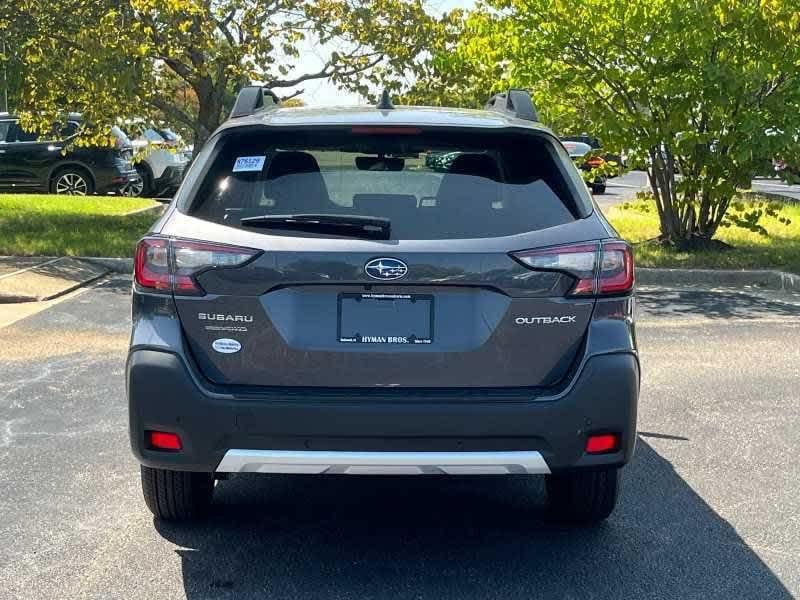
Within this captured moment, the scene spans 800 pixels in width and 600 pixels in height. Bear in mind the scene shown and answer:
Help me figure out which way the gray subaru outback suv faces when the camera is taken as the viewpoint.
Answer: facing away from the viewer

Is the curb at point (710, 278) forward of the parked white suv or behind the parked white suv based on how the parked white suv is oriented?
forward

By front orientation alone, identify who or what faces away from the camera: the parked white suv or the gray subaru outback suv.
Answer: the gray subaru outback suv

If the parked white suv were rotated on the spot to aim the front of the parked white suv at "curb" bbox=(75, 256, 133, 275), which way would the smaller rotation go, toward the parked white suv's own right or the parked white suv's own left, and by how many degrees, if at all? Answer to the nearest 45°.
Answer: approximately 45° to the parked white suv's own right

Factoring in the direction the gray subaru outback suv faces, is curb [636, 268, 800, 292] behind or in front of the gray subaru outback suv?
in front

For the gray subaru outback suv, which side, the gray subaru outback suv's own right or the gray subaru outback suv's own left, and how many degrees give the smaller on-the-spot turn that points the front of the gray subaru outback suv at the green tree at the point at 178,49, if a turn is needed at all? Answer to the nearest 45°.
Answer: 0° — it already faces it

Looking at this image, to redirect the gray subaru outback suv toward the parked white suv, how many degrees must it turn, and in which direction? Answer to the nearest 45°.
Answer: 0° — it already faces it

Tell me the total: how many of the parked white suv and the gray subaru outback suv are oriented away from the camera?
1

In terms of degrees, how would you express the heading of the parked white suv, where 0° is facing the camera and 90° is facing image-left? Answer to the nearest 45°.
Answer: approximately 315°
